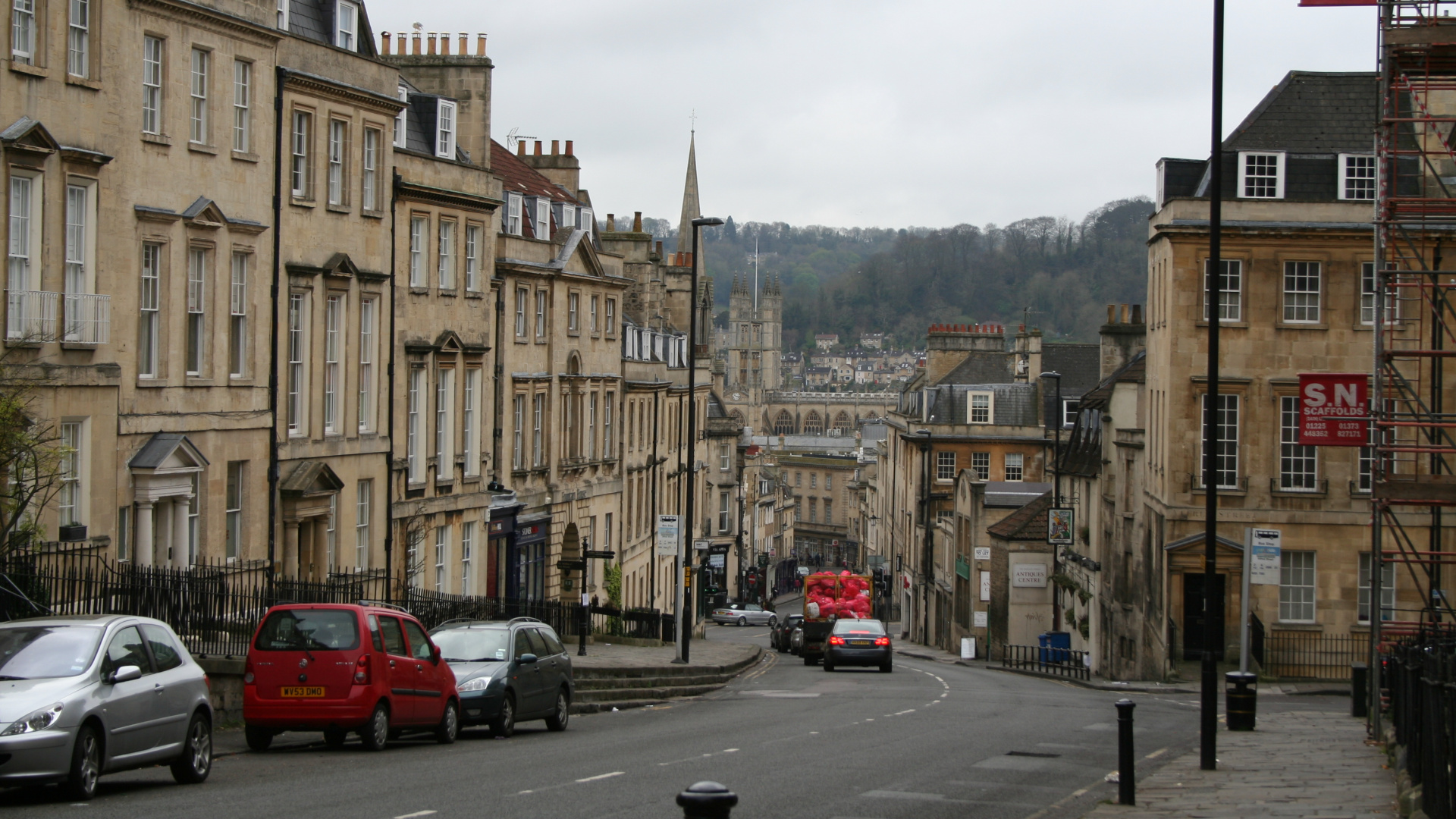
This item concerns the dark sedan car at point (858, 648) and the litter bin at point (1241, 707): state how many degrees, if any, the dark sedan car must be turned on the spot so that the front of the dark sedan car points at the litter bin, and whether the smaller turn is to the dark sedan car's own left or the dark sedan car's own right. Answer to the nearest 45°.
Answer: approximately 180°

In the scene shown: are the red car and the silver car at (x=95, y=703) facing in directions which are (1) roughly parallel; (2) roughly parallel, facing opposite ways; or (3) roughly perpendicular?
roughly parallel, facing opposite ways

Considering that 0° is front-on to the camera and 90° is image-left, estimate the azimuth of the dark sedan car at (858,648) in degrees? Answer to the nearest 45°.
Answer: approximately 180°

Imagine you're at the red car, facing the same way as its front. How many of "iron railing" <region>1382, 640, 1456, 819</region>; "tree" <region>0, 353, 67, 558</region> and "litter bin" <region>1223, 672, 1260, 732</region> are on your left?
1

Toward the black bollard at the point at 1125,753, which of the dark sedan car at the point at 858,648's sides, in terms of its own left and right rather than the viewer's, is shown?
back

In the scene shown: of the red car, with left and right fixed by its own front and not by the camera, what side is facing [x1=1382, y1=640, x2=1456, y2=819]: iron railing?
right

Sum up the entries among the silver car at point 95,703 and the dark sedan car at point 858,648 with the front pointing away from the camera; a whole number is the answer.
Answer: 1

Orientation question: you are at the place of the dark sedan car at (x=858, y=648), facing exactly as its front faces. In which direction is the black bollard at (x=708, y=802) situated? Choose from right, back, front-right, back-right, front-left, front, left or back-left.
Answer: back

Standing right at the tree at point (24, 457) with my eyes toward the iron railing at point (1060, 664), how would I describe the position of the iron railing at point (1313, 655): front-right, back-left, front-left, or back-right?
front-right
